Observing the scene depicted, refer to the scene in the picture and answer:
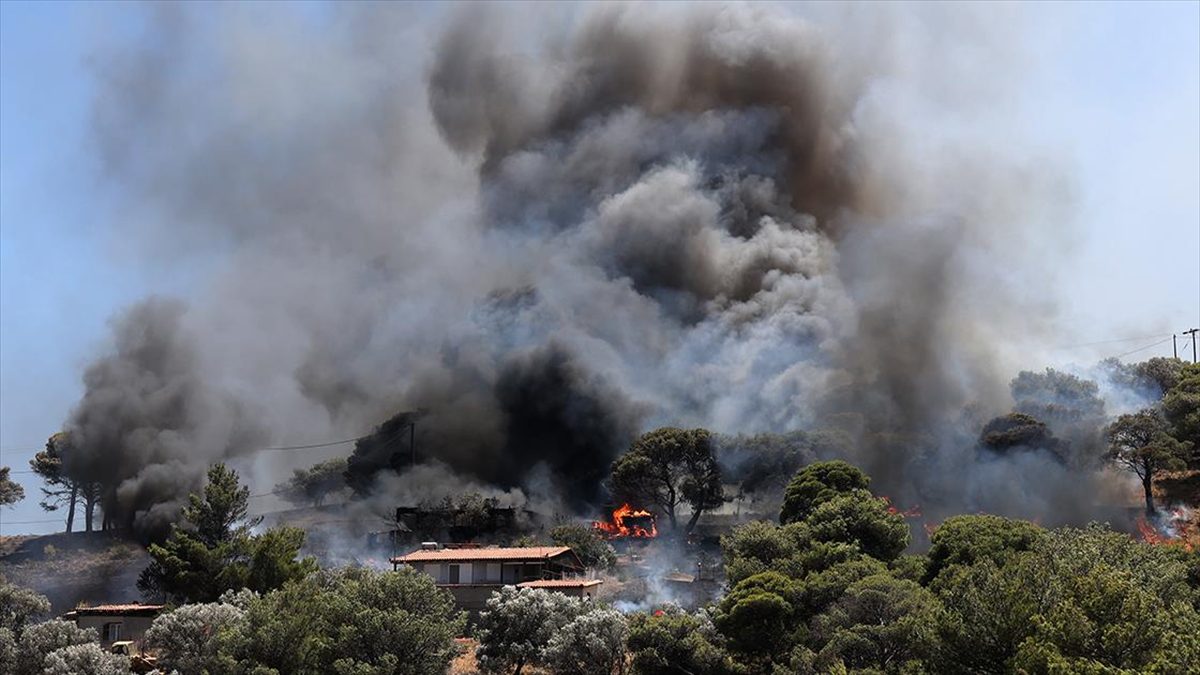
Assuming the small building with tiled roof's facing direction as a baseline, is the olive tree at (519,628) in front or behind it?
in front

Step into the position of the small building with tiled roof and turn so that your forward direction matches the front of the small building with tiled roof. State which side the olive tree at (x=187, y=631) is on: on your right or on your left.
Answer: on your right

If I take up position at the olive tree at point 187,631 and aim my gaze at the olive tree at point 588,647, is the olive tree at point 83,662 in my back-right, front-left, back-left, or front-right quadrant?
back-right

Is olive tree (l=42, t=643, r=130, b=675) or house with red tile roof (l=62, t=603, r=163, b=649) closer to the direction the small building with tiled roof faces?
the olive tree

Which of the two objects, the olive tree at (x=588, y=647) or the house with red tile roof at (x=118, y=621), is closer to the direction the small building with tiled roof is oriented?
the olive tree

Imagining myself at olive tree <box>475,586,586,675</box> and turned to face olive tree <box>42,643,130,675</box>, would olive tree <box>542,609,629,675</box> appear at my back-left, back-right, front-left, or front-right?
back-left

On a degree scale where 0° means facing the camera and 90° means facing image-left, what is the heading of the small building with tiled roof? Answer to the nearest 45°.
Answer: approximately 0°

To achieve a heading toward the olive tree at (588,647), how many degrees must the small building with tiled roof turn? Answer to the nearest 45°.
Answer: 0° — it already faces it

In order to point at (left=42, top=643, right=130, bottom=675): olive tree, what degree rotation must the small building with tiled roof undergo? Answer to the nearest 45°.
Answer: approximately 45° to its right

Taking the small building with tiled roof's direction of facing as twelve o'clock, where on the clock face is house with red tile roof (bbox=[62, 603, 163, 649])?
The house with red tile roof is roughly at 3 o'clock from the small building with tiled roof.
